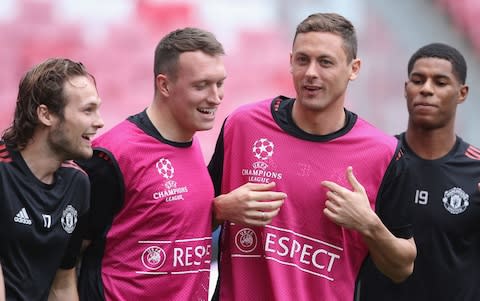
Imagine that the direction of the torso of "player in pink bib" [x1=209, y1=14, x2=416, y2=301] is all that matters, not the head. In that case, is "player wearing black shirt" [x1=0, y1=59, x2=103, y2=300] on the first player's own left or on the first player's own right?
on the first player's own right

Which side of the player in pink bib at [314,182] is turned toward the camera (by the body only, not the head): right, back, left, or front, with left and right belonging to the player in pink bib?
front

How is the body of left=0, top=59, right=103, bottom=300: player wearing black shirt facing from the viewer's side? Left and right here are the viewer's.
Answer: facing the viewer and to the right of the viewer

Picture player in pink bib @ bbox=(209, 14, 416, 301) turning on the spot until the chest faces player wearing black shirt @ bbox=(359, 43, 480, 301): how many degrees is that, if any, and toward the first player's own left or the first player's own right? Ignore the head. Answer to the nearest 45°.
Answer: approximately 135° to the first player's own left

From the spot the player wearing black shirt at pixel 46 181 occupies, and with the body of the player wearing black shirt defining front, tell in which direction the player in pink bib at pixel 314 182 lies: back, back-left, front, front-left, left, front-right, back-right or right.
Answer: front-left

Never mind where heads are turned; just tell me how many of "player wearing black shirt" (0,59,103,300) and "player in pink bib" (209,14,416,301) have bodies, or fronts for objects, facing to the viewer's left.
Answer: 0

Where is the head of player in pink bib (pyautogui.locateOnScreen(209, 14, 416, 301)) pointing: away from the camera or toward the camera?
toward the camera
